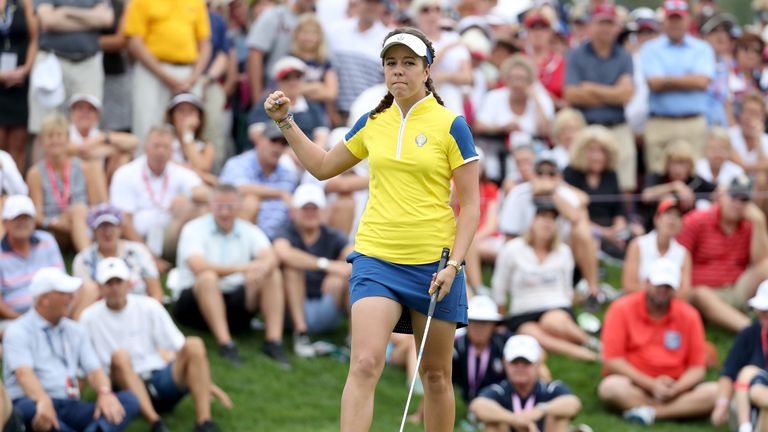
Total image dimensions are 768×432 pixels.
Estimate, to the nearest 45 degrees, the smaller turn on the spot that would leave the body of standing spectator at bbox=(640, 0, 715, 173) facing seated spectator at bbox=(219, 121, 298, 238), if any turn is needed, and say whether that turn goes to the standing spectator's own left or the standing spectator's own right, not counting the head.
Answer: approximately 45° to the standing spectator's own right

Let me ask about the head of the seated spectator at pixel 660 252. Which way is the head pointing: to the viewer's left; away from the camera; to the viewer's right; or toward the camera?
toward the camera

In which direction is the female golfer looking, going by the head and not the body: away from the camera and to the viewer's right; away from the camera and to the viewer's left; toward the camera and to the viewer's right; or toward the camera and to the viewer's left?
toward the camera and to the viewer's left

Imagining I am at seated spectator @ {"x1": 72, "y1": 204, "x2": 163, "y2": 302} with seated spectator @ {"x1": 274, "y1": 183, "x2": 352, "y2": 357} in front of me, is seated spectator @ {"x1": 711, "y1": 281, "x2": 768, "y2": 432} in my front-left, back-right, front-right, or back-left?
front-right

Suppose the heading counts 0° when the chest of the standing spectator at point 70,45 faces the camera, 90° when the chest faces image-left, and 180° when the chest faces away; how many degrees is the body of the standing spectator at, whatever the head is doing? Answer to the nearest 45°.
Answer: approximately 0°

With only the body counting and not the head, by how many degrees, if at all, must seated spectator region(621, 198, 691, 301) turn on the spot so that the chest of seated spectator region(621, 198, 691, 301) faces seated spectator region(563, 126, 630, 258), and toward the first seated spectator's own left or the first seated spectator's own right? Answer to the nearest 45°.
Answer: approximately 135° to the first seated spectator's own right

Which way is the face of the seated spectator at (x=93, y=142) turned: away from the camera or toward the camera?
toward the camera

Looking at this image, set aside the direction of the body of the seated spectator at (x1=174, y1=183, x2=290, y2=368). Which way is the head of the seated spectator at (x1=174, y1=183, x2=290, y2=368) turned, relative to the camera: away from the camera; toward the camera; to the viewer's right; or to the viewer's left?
toward the camera

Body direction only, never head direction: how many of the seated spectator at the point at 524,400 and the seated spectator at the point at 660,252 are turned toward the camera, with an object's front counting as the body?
2

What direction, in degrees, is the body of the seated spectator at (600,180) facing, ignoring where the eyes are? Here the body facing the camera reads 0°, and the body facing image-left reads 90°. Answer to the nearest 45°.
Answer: approximately 0°

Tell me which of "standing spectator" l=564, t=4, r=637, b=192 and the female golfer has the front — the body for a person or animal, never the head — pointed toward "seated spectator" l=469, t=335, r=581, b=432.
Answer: the standing spectator

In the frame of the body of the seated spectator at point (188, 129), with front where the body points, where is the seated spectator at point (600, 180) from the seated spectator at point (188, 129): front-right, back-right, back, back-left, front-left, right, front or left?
left

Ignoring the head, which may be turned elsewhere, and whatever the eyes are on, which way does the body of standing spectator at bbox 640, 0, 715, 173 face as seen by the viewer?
toward the camera
